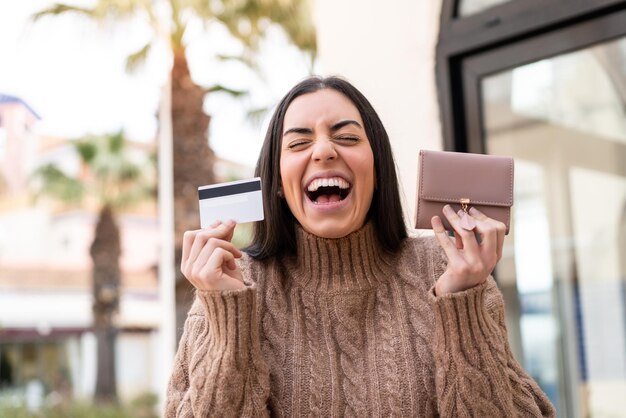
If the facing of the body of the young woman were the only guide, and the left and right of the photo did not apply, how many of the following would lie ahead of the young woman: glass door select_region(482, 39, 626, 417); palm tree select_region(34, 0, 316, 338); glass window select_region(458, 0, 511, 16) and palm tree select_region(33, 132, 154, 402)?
0

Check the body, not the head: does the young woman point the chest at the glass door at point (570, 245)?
no

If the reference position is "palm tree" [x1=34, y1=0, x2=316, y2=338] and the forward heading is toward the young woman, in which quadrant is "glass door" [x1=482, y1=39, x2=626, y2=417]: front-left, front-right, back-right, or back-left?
front-left

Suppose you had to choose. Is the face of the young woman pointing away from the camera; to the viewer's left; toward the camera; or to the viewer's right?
toward the camera

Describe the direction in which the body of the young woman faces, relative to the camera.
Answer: toward the camera

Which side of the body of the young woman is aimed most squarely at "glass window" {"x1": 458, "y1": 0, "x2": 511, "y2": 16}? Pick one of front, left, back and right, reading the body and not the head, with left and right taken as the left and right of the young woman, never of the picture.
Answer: back

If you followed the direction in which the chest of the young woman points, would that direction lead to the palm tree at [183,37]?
no

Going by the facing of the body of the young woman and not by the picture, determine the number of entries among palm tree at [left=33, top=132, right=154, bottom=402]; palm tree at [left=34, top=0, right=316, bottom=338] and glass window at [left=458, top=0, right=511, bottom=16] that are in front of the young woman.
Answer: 0

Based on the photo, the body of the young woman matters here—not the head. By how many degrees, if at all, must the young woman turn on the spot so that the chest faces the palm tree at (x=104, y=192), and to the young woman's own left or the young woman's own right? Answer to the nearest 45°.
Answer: approximately 180°

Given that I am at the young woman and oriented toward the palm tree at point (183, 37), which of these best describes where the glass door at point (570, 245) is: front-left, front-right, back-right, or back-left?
front-right
